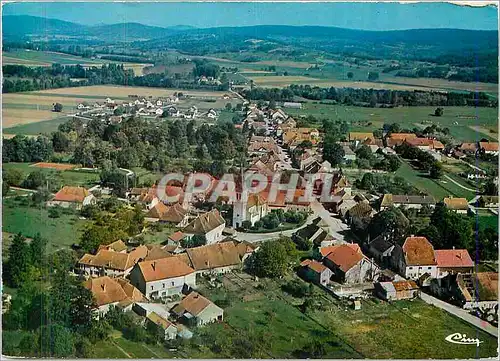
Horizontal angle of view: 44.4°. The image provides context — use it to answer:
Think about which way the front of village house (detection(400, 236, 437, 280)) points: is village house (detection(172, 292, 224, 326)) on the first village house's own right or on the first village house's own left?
on the first village house's own right

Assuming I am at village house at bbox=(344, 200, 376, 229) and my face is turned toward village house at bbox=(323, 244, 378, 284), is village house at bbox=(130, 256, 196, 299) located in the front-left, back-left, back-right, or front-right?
front-right

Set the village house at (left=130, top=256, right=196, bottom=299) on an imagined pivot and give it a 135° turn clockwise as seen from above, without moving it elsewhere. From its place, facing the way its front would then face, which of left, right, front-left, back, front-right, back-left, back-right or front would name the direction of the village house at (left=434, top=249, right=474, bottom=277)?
back

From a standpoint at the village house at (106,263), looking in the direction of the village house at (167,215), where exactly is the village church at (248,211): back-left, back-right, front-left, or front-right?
front-right

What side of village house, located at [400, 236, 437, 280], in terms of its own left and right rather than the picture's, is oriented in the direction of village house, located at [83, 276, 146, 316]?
right

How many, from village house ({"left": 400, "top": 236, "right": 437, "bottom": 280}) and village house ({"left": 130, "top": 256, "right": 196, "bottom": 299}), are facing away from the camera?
0

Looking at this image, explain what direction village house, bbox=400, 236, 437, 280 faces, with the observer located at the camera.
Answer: facing the viewer

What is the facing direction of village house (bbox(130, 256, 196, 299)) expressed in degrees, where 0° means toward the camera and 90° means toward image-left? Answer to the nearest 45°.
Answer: approximately 315°

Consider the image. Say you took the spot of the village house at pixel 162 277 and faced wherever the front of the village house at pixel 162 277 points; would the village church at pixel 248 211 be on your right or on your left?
on your left
